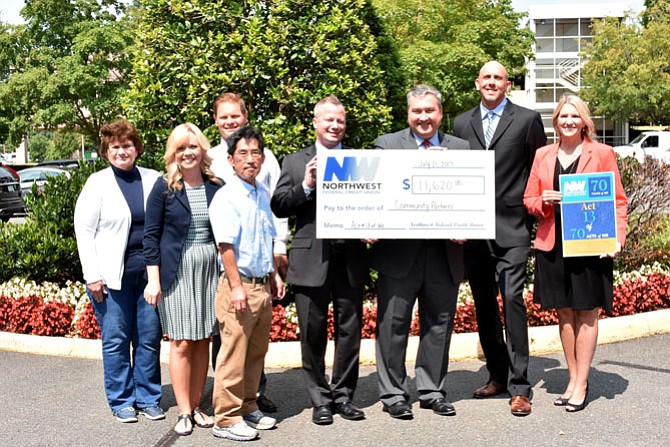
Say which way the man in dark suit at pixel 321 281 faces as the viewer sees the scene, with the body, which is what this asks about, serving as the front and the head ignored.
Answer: toward the camera

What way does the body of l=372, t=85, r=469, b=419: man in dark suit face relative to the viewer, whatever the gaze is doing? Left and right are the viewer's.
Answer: facing the viewer

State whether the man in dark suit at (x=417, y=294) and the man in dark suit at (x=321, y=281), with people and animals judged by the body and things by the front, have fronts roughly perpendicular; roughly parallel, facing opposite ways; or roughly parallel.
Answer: roughly parallel

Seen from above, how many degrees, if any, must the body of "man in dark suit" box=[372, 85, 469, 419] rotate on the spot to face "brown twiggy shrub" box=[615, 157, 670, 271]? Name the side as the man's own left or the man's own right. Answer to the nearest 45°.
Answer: approximately 135° to the man's own left

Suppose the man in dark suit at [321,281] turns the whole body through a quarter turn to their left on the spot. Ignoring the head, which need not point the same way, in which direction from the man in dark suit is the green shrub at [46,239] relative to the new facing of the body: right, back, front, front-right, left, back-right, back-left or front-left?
back-left

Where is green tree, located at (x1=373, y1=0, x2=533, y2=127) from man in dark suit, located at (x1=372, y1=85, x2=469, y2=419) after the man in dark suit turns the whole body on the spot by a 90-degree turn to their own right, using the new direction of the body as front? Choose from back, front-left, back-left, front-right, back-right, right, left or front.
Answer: right

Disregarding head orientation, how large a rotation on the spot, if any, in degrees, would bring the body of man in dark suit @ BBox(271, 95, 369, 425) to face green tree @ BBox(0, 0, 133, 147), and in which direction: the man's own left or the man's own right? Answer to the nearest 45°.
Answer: approximately 180°

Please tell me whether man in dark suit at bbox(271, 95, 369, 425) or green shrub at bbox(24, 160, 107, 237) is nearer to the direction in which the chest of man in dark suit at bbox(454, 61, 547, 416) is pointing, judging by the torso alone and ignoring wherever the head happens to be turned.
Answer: the man in dark suit

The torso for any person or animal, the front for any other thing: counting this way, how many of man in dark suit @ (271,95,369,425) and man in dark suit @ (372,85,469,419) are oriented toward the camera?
2

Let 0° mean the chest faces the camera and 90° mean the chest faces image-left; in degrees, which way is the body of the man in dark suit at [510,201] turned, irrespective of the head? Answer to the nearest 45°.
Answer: approximately 45°

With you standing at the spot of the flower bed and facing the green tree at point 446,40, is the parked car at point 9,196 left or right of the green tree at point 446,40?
left

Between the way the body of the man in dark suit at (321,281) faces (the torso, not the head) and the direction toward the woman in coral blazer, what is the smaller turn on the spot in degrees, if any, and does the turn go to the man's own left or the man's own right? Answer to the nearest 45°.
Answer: approximately 90° to the man's own left

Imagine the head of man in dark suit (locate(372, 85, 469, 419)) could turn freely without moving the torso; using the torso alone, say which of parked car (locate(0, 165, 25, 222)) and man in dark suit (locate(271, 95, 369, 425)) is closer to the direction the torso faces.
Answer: the man in dark suit

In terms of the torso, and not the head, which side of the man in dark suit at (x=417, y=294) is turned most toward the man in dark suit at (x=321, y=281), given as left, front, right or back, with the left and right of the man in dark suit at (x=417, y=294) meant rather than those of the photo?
right

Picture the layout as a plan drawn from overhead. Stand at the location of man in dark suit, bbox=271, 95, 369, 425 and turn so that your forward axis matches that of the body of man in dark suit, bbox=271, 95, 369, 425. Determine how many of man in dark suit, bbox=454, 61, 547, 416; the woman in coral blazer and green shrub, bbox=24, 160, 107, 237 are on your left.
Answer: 2
